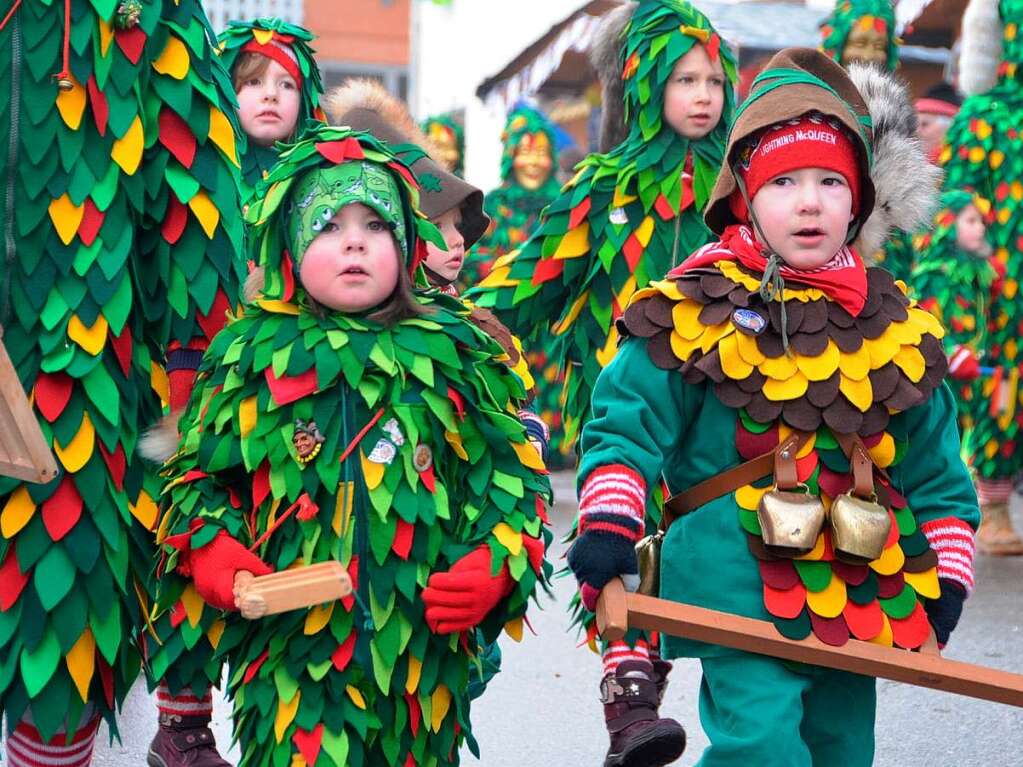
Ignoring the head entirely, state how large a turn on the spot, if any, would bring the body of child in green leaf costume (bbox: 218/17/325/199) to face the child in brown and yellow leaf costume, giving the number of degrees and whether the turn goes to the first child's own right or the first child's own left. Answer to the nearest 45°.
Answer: approximately 45° to the first child's own left

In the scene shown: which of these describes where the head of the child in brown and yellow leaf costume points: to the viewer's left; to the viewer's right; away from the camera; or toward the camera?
toward the camera

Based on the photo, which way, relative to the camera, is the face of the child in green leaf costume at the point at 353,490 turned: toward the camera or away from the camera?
toward the camera

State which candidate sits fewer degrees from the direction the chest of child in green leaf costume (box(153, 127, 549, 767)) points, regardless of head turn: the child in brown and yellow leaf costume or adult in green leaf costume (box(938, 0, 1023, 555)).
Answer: the child in brown and yellow leaf costume

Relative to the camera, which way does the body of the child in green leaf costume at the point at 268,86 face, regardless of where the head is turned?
toward the camera

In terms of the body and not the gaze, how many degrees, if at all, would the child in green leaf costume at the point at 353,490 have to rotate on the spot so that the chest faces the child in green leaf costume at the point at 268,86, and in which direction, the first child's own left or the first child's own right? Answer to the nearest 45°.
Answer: approximately 180°

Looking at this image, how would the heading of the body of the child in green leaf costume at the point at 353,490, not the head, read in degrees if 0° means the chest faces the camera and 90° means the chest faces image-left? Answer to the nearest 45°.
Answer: approximately 0°

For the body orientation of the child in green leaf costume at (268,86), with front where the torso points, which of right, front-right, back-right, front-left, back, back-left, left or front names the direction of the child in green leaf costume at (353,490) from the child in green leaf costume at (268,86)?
front

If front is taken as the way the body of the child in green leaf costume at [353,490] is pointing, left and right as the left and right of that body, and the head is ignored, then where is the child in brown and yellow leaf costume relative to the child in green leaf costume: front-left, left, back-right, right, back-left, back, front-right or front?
left

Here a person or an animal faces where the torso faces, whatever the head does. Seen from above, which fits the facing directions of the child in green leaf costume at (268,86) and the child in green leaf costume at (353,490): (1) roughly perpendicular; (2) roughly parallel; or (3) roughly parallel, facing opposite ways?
roughly parallel

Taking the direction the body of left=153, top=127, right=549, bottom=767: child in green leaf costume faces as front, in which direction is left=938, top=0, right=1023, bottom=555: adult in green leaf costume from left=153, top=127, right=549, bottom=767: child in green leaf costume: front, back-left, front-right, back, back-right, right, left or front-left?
back-left

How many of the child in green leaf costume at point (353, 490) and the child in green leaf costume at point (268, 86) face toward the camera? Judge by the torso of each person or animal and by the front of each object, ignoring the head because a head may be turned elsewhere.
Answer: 2
